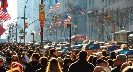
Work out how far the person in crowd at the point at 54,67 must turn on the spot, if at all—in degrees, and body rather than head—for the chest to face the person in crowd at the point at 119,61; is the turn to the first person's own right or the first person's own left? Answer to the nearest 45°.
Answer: approximately 90° to the first person's own right

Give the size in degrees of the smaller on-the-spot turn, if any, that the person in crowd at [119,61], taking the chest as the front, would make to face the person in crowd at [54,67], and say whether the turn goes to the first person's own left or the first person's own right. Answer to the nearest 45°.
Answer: approximately 45° to the first person's own left

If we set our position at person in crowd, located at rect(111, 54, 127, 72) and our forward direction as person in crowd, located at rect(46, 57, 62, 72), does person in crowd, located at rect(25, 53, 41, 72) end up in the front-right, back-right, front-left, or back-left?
front-right

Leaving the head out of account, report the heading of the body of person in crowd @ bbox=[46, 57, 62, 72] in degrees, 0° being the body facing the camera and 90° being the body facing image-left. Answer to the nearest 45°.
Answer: approximately 180°

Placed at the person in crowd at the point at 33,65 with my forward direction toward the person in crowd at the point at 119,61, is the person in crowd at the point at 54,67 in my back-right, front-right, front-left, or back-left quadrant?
front-right
